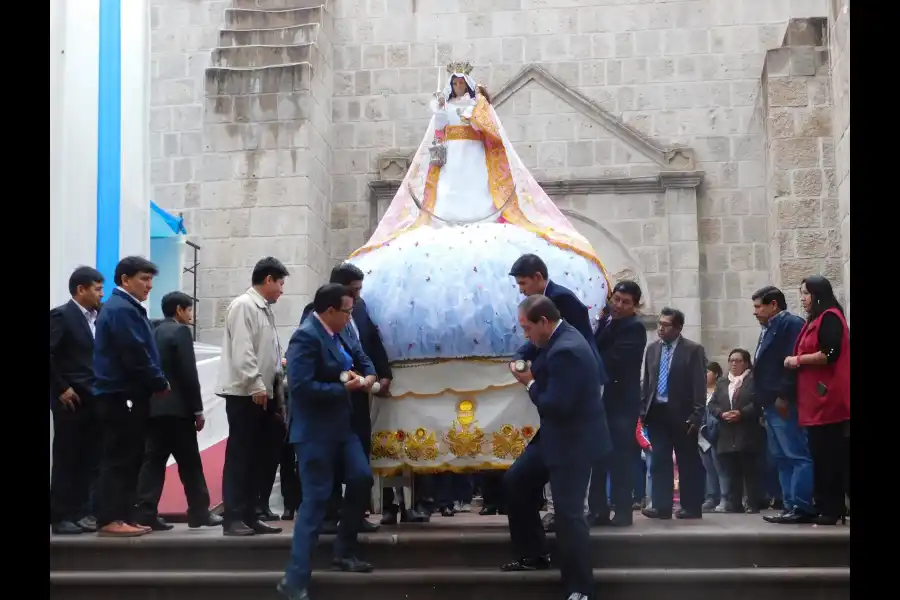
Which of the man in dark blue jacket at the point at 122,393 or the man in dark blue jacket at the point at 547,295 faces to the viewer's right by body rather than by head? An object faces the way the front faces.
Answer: the man in dark blue jacket at the point at 122,393

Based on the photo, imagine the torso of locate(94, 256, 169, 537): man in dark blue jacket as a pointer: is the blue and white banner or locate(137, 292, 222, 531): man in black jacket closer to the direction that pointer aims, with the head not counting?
the man in black jacket

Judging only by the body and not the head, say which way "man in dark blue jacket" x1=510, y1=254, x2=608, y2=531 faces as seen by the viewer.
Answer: to the viewer's left

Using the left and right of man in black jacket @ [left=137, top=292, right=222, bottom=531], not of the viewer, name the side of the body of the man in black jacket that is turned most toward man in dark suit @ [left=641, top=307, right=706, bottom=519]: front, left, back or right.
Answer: front

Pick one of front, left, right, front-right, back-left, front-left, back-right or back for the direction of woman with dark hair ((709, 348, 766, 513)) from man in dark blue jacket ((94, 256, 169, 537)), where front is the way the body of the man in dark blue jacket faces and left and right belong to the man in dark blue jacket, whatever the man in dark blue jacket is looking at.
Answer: front

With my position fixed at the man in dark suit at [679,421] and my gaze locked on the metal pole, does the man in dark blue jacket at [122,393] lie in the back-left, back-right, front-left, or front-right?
front-left

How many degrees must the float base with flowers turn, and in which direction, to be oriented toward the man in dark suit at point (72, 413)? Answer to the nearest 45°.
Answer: approximately 90° to its right

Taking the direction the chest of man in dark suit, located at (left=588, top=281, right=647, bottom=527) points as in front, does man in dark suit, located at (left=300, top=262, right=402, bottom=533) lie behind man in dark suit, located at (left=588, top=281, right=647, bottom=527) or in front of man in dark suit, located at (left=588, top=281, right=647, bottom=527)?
in front

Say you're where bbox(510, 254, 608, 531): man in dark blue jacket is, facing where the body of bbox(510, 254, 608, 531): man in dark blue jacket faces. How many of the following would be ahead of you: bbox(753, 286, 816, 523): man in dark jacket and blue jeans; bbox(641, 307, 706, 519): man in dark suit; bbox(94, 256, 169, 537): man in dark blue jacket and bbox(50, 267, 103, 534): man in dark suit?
2

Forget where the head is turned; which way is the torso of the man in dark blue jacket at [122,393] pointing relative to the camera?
to the viewer's right

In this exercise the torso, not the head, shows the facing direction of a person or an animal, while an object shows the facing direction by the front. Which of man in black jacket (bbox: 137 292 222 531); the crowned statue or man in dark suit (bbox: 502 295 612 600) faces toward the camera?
the crowned statue

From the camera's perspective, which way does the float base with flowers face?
toward the camera

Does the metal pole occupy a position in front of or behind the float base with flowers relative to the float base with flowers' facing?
behind

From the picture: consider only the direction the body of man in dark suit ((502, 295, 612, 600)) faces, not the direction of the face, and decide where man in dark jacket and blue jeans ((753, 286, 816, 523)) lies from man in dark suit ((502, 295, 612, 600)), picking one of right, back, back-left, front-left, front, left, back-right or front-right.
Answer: back-right

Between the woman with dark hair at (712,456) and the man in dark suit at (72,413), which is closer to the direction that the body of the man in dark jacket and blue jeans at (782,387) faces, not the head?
the man in dark suit

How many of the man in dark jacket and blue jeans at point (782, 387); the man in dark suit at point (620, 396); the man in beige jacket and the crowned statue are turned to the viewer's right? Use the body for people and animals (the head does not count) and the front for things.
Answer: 1

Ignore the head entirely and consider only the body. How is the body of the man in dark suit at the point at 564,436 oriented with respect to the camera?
to the viewer's left

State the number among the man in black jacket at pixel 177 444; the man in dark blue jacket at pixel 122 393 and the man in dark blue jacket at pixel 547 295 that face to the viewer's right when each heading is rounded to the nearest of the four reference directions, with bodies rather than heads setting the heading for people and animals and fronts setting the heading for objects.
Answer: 2
